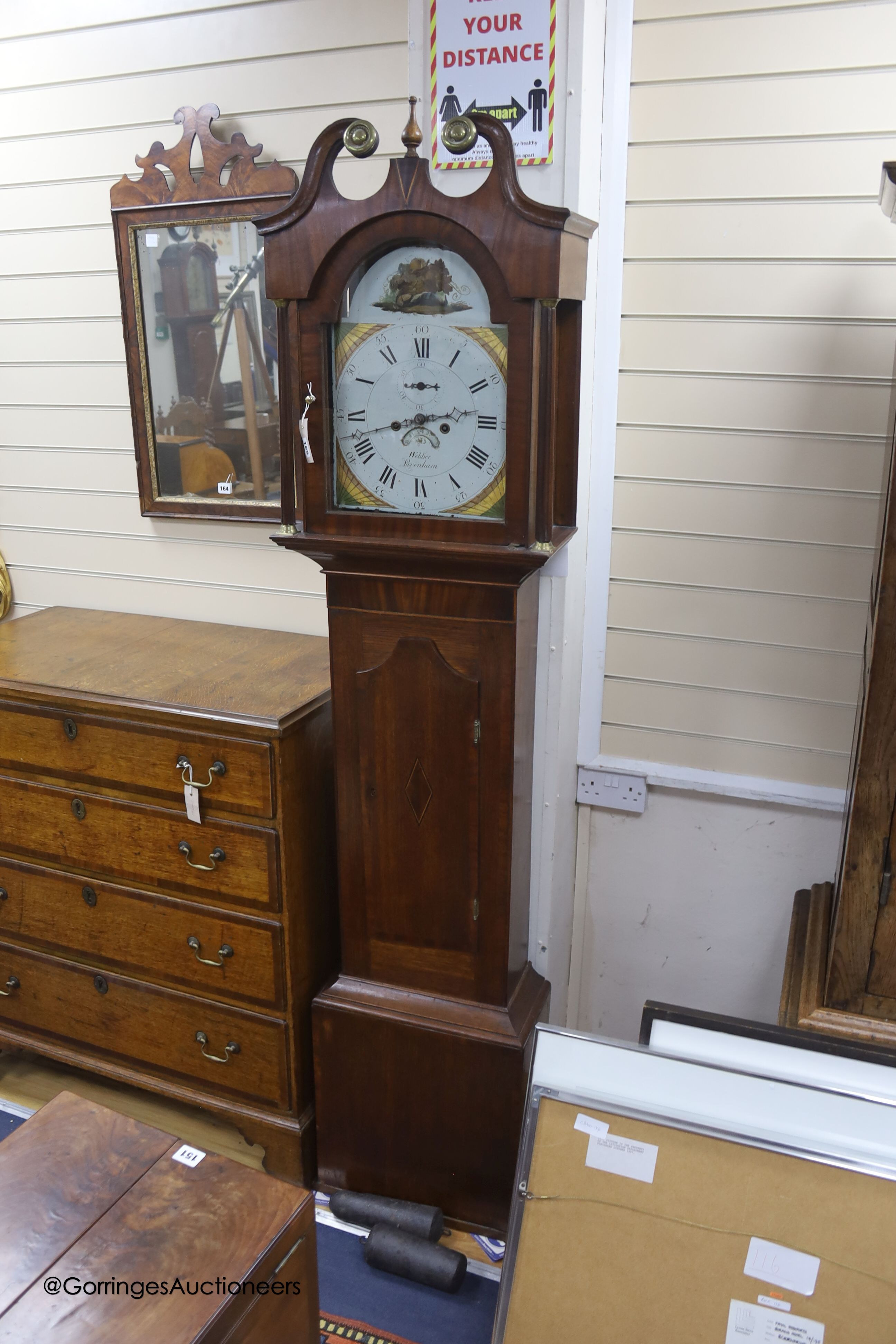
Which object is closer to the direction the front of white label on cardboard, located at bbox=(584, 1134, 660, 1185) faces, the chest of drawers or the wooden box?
the wooden box

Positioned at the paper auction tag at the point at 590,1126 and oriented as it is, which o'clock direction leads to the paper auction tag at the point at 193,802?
the paper auction tag at the point at 193,802 is roughly at 4 o'clock from the paper auction tag at the point at 590,1126.

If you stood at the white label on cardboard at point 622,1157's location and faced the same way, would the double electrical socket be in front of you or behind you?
behind

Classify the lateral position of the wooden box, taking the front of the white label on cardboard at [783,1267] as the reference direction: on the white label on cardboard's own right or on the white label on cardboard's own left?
on the white label on cardboard's own right

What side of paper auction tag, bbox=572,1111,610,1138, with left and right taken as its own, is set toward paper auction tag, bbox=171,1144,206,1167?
right
